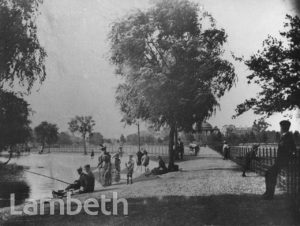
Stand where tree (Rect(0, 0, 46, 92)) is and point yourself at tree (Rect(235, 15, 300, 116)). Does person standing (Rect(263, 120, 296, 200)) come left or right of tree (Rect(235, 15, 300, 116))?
right

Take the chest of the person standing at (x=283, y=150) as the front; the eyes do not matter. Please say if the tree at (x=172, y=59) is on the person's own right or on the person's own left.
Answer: on the person's own right
